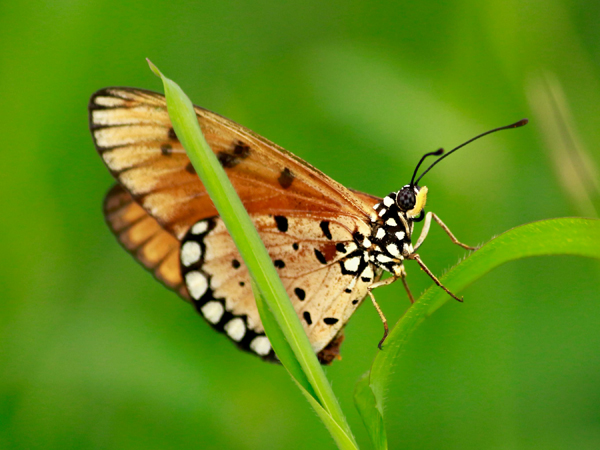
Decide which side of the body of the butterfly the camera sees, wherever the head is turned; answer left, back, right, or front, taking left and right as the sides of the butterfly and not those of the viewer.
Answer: right

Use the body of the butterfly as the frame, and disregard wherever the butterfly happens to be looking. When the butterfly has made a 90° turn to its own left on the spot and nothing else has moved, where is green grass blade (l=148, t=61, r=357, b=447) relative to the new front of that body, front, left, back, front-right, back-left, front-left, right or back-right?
back
